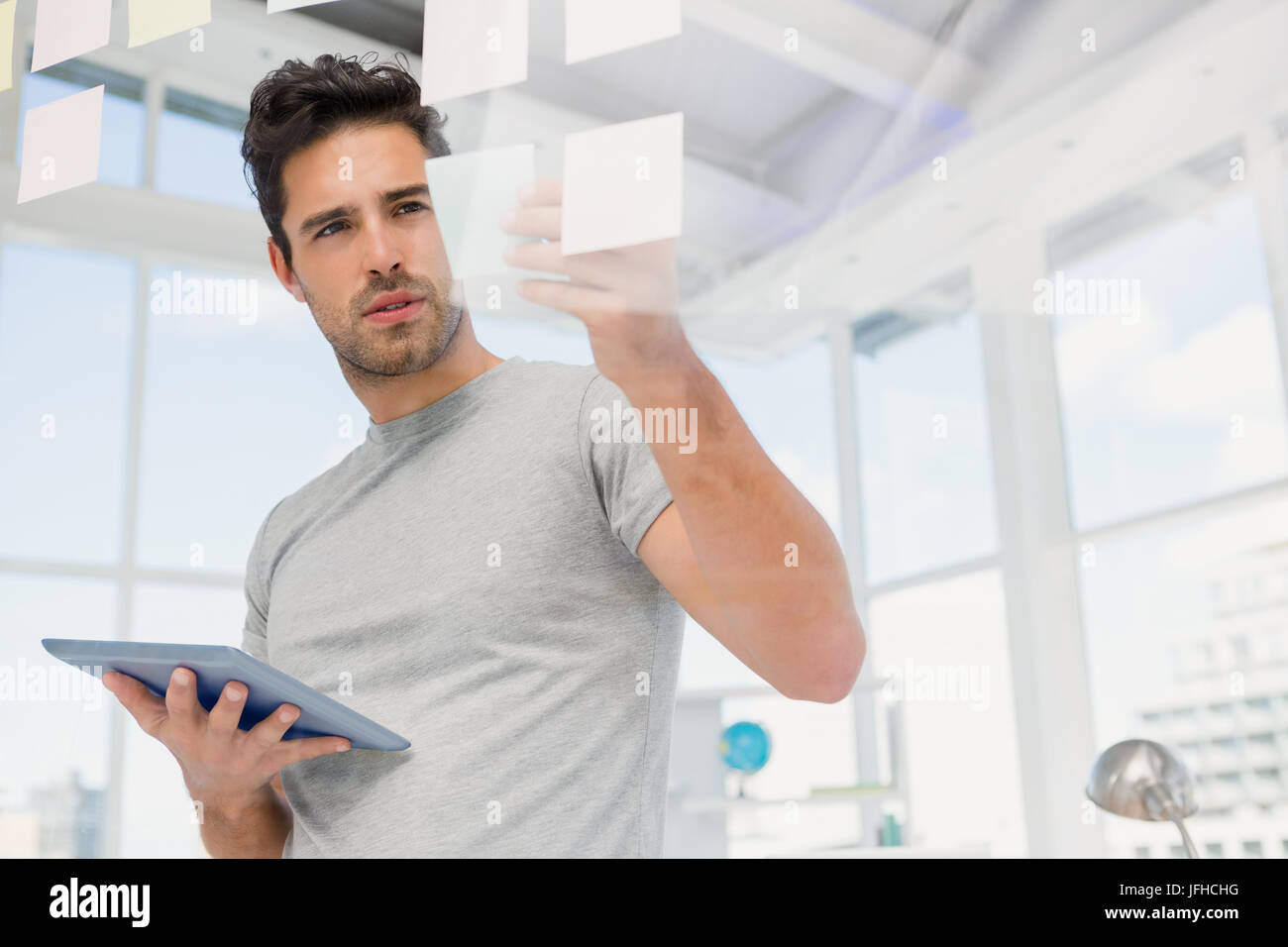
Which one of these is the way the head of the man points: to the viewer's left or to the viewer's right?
to the viewer's right

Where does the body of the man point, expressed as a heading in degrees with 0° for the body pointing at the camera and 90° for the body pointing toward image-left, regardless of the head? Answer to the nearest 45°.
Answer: approximately 45°

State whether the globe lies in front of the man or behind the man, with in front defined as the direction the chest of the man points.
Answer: behind
